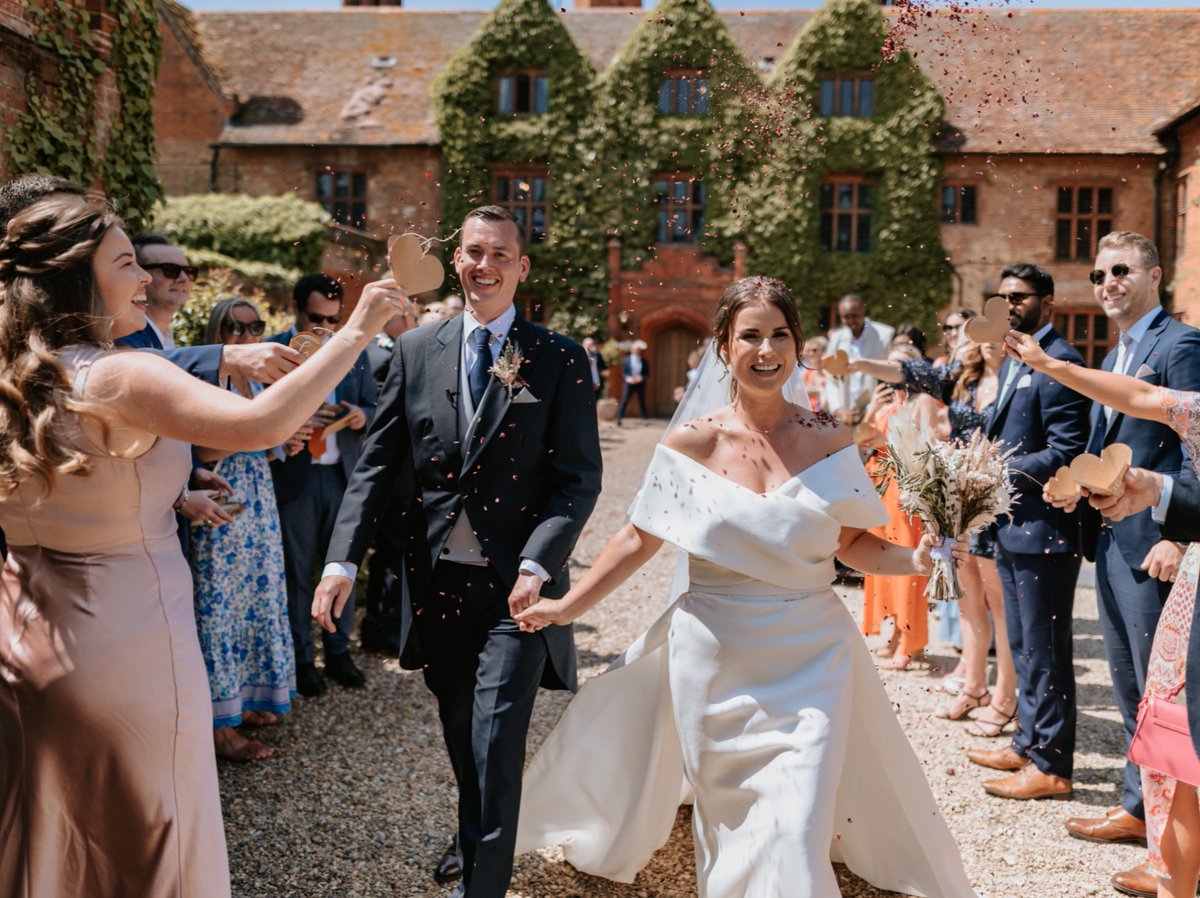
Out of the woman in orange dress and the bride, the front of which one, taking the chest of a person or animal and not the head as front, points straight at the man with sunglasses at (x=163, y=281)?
the woman in orange dress

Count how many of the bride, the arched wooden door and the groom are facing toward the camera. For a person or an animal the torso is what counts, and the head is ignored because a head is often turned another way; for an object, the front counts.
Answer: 3

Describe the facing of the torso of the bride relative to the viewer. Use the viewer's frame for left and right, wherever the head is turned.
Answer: facing the viewer

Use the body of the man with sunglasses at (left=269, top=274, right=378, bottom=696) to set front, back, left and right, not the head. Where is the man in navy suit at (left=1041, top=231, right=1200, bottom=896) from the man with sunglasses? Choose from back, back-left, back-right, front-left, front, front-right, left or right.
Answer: front

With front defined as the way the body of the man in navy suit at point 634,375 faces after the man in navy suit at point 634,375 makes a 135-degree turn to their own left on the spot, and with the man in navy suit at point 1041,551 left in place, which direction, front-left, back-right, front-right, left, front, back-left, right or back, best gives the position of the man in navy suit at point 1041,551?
back-right

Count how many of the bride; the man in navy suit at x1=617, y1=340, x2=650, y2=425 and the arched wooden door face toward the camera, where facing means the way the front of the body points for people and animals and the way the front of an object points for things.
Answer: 3

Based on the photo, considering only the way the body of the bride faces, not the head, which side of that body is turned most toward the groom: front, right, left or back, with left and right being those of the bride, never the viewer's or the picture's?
right

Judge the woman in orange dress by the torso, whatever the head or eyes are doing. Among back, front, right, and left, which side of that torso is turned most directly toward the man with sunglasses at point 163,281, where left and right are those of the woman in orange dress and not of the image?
front

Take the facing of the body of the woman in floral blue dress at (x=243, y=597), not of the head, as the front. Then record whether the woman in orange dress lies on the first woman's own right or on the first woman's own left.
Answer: on the first woman's own left

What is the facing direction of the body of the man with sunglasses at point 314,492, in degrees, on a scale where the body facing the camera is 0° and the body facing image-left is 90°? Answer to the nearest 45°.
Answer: approximately 315°

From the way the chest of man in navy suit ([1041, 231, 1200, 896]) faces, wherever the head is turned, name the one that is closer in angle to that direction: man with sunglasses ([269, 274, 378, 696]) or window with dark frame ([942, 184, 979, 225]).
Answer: the man with sunglasses

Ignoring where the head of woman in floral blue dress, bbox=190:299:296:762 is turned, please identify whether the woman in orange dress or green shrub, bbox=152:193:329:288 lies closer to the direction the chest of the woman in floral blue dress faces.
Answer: the woman in orange dress

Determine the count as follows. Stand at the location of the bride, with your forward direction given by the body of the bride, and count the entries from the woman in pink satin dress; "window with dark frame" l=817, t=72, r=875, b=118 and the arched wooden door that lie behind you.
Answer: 2

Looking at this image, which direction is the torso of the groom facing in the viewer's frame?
toward the camera

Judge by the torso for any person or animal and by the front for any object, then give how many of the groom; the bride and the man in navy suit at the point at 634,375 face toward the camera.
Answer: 3

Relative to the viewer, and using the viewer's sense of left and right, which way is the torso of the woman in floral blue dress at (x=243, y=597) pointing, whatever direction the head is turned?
facing the viewer and to the right of the viewer

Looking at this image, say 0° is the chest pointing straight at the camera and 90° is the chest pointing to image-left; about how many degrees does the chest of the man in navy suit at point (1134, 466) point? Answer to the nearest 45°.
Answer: approximately 45°

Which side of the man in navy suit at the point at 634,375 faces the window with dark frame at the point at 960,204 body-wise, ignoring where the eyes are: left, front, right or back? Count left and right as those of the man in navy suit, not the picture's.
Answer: left
